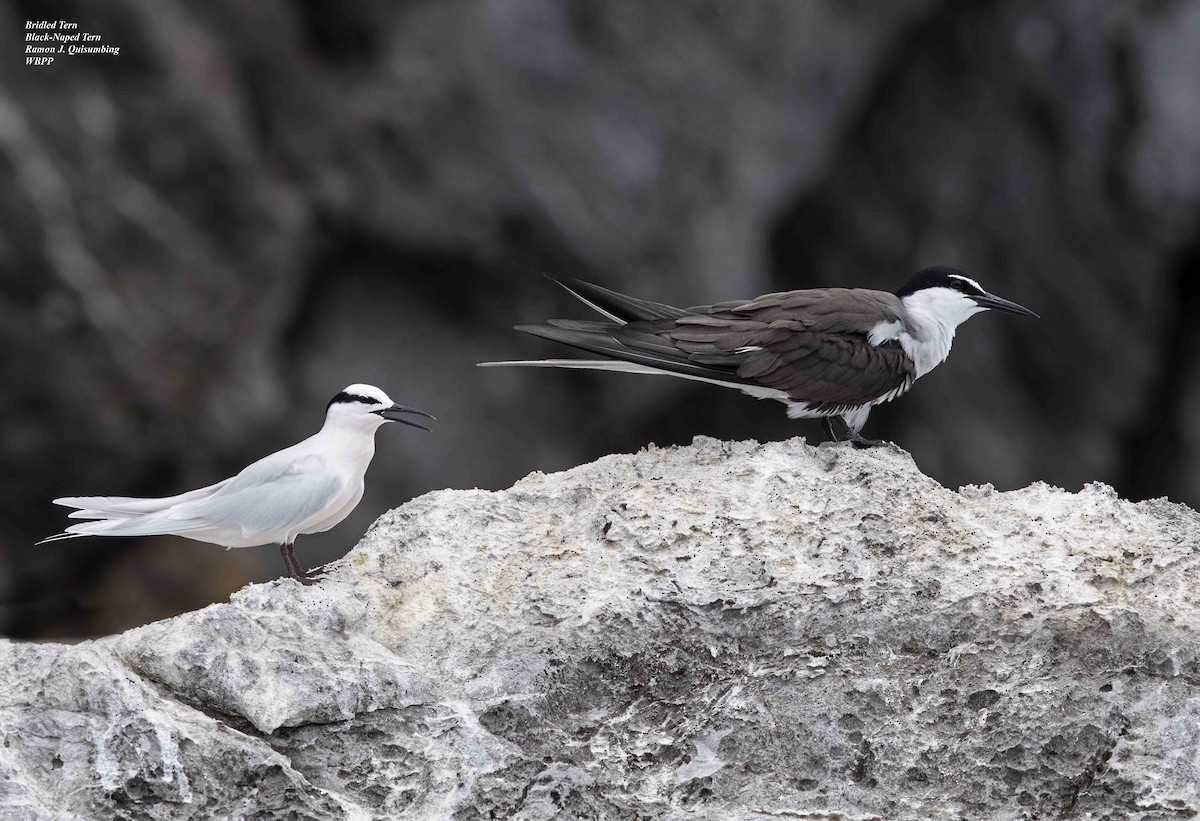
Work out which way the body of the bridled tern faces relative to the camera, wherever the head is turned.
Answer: to the viewer's right
